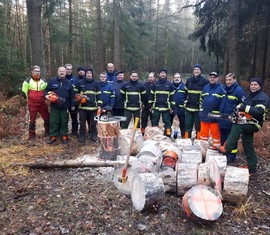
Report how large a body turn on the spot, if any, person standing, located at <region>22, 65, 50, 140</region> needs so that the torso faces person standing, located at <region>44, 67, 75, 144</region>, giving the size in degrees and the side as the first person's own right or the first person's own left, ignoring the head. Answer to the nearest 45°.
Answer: approximately 45° to the first person's own left

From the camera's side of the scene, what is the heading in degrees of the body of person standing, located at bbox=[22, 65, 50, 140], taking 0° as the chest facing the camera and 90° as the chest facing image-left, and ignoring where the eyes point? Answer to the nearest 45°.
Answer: approximately 0°

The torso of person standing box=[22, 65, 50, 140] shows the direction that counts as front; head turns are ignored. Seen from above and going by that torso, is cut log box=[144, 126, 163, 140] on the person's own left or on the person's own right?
on the person's own left

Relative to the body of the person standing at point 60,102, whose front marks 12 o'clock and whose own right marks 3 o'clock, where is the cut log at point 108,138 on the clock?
The cut log is roughly at 11 o'clock from the person standing.

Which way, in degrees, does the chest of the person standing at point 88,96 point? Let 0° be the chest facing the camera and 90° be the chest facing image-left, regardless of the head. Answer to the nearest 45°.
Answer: approximately 0°

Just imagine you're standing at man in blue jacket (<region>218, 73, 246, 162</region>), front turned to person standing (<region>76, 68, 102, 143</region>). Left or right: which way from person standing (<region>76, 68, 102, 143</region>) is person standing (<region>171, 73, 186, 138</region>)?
right

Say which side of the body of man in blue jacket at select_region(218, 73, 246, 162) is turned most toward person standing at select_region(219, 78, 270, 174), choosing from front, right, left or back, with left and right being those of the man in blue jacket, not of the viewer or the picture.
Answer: left
